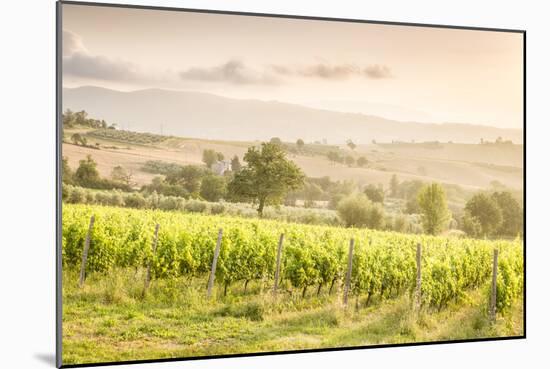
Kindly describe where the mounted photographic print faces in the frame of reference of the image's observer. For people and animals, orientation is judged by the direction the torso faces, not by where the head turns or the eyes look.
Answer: facing the viewer and to the right of the viewer
